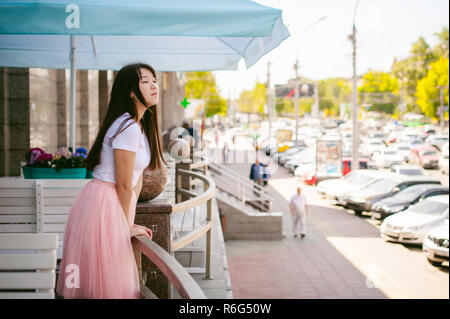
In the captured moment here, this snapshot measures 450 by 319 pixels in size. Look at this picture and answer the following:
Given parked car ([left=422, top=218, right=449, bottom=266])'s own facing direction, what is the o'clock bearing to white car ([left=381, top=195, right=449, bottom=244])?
The white car is roughly at 4 o'clock from the parked car.

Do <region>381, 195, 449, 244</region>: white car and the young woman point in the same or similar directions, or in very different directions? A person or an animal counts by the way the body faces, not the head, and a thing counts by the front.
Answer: very different directions

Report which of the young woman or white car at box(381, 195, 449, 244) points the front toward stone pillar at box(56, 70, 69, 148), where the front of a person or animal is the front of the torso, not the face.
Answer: the white car

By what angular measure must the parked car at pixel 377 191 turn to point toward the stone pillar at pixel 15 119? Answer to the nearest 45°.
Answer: approximately 45° to its left

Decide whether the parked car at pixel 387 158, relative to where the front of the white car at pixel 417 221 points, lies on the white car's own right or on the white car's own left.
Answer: on the white car's own right

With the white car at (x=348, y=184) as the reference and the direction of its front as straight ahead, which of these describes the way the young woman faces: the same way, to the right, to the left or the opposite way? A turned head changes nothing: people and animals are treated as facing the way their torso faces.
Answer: the opposite way

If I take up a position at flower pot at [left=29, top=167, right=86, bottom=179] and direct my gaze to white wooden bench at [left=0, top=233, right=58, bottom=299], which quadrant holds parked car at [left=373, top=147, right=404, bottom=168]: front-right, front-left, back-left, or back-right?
back-left

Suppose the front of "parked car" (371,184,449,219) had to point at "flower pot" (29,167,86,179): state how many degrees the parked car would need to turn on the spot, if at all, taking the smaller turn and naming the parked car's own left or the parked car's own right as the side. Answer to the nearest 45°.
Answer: approximately 45° to the parked car's own left

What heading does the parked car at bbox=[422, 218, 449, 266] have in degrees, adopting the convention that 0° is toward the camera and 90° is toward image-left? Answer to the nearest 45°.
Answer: approximately 45°

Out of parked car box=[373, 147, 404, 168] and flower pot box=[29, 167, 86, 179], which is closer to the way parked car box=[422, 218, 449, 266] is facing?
the flower pot

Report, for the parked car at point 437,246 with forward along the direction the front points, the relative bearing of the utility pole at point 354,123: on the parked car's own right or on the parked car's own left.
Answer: on the parked car's own right
